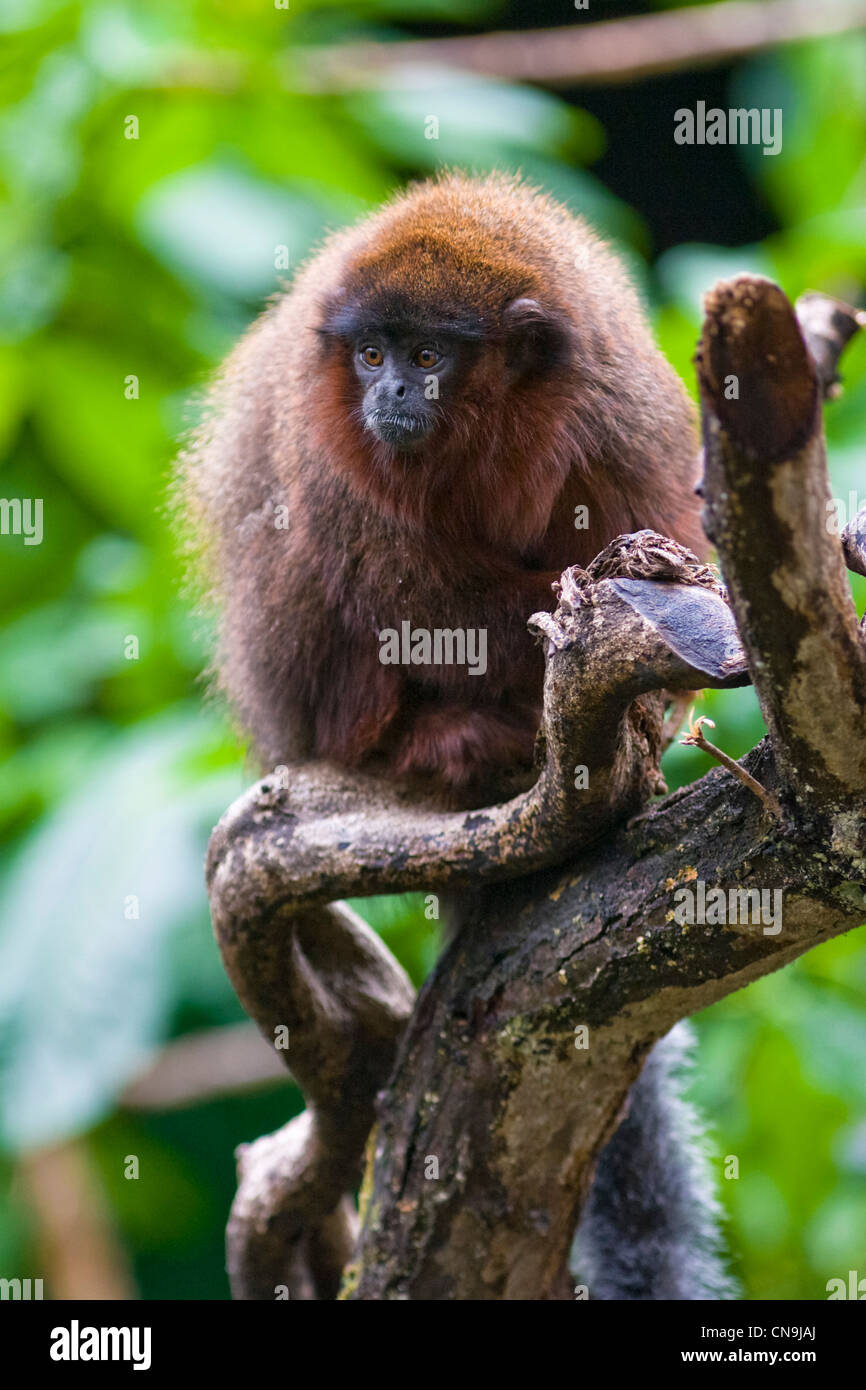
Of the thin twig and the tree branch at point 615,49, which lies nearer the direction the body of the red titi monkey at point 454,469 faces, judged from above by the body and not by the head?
the thin twig

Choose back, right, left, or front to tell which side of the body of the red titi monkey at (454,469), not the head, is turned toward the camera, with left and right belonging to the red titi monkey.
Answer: front

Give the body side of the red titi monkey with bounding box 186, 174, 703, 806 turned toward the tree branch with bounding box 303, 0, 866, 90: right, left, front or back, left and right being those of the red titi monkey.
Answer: back

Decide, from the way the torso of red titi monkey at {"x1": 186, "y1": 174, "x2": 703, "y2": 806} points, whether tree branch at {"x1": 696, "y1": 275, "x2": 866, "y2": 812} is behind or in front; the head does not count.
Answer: in front

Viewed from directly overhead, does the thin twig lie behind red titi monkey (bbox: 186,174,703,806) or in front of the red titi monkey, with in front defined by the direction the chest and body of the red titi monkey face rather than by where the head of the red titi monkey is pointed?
in front
